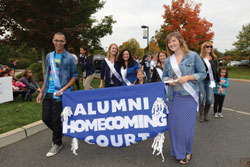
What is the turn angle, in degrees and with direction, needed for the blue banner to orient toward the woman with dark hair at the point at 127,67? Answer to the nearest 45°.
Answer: approximately 180°

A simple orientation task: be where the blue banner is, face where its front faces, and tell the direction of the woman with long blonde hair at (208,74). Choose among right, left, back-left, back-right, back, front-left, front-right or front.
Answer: back-left

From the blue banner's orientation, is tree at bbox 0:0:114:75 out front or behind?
behind

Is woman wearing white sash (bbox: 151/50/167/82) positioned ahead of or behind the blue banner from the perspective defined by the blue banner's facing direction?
behind

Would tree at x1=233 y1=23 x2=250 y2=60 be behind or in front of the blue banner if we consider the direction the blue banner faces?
behind

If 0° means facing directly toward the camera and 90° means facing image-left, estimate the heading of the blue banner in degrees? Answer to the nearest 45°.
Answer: approximately 0°

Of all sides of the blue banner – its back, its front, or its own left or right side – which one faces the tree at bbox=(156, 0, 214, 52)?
back

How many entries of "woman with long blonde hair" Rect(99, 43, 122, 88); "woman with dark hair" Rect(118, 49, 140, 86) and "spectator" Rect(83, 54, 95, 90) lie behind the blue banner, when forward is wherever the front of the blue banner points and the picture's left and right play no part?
3

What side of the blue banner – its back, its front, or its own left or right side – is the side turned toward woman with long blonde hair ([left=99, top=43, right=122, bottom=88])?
back

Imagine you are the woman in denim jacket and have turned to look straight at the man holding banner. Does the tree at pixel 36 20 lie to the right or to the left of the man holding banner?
right
